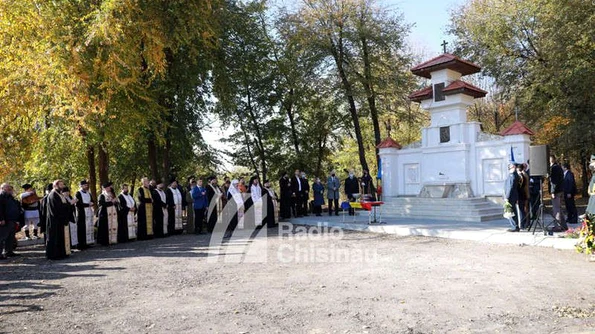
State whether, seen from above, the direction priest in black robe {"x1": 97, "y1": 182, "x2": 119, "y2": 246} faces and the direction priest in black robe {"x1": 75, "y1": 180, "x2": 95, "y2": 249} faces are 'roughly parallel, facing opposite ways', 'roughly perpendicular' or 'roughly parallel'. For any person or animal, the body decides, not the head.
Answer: roughly parallel

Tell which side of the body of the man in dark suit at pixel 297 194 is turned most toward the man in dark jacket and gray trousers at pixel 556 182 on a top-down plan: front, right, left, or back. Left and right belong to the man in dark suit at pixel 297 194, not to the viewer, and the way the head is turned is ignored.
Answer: front

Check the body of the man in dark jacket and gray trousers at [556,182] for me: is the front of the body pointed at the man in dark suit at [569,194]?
no

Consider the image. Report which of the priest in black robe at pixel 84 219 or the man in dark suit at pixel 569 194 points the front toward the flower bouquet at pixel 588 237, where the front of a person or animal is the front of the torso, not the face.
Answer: the priest in black robe

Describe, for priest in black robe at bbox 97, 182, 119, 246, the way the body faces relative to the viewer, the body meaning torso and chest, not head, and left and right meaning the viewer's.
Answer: facing the viewer and to the right of the viewer

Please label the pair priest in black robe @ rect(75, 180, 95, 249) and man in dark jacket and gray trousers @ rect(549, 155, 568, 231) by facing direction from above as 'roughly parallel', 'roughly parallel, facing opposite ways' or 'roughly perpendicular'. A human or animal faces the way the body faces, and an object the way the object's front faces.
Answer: roughly parallel, facing opposite ways

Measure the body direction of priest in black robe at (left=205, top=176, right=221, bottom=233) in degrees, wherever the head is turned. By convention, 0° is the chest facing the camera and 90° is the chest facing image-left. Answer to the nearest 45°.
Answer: approximately 315°

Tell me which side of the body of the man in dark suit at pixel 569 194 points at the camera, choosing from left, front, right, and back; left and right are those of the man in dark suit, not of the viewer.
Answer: left

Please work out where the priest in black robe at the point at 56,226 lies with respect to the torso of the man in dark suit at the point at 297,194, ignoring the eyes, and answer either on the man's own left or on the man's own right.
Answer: on the man's own right

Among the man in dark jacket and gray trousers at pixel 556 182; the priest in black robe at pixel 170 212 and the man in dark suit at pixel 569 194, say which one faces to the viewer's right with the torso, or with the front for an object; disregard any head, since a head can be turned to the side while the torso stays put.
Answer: the priest in black robe

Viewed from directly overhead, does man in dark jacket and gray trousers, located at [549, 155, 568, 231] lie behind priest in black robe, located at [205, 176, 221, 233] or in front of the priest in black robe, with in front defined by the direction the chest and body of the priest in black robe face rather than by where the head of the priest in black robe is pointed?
in front

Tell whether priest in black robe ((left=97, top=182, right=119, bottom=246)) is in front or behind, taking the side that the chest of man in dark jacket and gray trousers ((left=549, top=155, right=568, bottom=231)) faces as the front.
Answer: in front

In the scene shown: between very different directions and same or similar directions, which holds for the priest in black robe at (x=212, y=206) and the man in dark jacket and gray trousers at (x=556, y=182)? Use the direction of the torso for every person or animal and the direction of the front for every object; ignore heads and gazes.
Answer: very different directions

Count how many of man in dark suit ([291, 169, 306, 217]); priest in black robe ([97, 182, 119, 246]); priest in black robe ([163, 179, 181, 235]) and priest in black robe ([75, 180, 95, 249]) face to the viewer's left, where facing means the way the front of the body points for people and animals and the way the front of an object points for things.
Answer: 0
